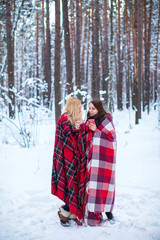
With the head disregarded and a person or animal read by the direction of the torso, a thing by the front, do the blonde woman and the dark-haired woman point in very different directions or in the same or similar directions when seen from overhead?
very different directions

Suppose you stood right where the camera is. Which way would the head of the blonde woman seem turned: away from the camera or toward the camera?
away from the camera

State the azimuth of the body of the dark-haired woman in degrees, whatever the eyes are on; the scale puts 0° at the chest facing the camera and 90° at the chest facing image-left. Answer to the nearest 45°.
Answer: approximately 90°

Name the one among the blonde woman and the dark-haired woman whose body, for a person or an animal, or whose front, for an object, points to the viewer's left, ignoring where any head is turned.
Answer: the dark-haired woman

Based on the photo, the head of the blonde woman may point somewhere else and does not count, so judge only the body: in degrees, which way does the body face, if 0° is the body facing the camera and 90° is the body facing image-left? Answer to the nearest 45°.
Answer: approximately 270°

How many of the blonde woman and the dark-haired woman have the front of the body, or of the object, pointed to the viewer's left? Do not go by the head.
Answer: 1
